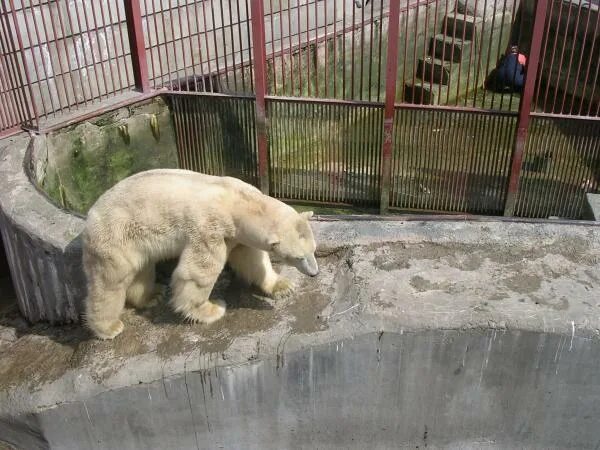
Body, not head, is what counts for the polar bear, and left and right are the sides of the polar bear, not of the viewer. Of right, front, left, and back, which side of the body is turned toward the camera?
right
